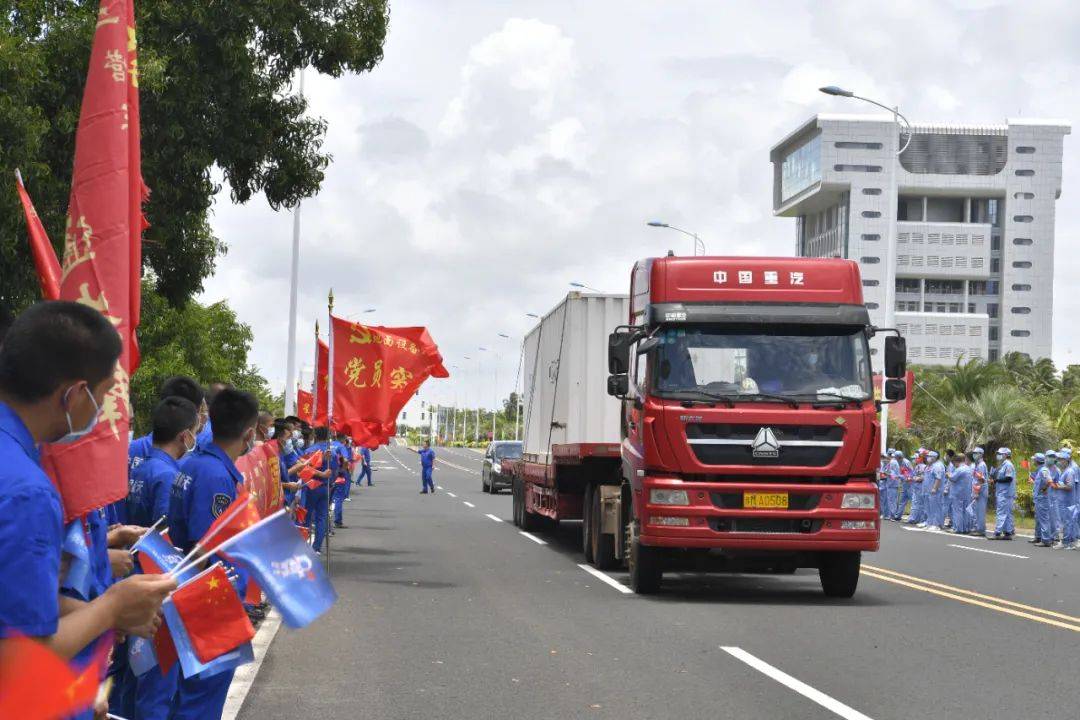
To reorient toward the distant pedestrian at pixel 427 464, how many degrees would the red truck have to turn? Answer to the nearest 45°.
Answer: approximately 180°

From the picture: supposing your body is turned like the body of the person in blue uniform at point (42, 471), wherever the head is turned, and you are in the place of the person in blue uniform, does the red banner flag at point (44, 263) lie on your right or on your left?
on your left

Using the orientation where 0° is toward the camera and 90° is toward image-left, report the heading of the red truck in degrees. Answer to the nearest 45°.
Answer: approximately 0°

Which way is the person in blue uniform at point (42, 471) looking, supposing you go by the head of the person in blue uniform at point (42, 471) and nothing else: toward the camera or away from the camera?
away from the camera

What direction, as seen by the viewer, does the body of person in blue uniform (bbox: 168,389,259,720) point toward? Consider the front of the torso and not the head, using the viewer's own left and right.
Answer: facing away from the viewer and to the right of the viewer

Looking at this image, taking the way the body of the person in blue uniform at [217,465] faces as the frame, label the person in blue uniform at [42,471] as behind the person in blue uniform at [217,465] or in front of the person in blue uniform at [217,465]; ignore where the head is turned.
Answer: behind

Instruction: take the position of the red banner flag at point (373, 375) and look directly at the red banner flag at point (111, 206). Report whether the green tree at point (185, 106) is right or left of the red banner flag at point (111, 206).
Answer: right

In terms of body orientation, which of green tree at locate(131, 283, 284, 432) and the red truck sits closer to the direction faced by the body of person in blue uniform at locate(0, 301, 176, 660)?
the red truck

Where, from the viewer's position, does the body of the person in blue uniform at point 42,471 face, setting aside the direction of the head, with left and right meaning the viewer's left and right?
facing away from the viewer and to the right of the viewer
